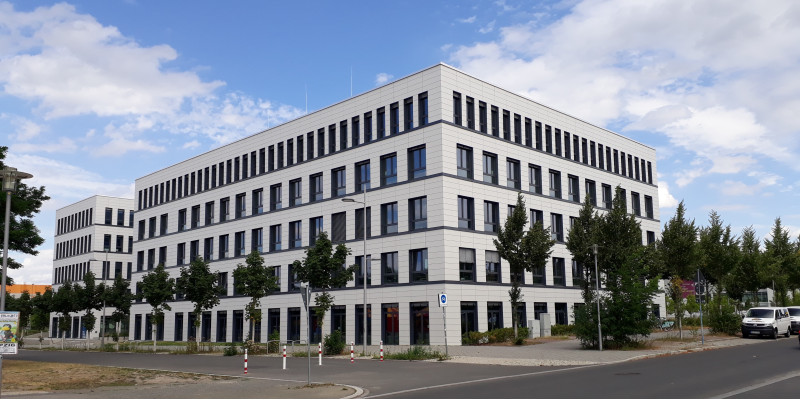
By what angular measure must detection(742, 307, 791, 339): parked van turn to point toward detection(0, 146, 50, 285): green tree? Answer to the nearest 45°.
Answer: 0° — it already faces it

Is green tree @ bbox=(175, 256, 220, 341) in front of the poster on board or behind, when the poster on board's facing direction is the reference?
behind

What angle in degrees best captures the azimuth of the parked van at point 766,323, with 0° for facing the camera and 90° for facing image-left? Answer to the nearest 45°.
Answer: approximately 45°

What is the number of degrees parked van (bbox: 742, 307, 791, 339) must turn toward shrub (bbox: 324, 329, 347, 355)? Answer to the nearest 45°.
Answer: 0° — it already faces it

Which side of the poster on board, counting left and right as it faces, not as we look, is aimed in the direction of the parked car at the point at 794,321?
left

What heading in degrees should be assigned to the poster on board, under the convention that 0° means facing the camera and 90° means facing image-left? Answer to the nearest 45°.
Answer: approximately 0°

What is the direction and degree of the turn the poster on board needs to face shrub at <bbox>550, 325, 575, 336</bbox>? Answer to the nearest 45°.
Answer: approximately 135° to its left

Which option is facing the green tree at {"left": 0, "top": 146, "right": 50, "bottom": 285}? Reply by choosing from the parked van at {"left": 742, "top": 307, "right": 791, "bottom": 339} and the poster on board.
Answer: the parked van
